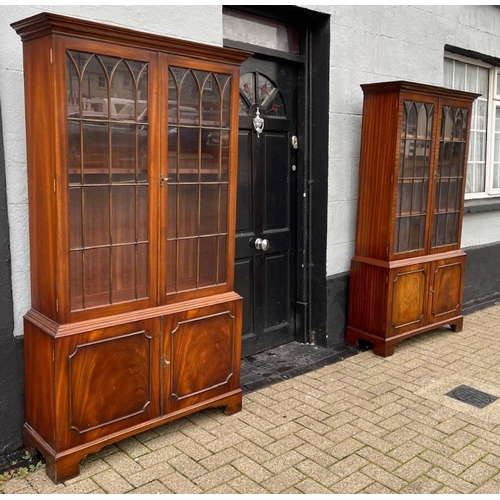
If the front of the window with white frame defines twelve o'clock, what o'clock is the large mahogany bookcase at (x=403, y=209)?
The large mahogany bookcase is roughly at 2 o'clock from the window with white frame.

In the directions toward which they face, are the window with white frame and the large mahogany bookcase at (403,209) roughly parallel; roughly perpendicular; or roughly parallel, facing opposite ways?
roughly parallel

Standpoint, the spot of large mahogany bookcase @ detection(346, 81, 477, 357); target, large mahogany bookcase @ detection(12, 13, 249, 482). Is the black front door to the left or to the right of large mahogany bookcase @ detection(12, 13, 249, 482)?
right

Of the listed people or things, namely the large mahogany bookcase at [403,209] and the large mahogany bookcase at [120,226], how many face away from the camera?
0

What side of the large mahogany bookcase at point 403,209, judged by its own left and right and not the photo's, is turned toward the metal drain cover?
front

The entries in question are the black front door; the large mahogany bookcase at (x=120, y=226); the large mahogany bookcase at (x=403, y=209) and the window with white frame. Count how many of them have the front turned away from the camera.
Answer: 0

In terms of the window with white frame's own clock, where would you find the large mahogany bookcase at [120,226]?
The large mahogany bookcase is roughly at 2 o'clock from the window with white frame.

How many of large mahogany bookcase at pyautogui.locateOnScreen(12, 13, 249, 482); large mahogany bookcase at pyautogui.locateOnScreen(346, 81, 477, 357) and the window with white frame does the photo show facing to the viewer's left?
0

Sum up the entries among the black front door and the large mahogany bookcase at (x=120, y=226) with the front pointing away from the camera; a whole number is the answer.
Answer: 0

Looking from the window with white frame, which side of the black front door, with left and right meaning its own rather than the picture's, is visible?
left

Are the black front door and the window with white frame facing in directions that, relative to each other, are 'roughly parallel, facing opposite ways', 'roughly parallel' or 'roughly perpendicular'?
roughly parallel

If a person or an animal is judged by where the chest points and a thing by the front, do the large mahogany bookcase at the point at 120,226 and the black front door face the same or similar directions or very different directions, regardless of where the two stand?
same or similar directions

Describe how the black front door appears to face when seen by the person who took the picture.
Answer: facing the viewer and to the right of the viewer
